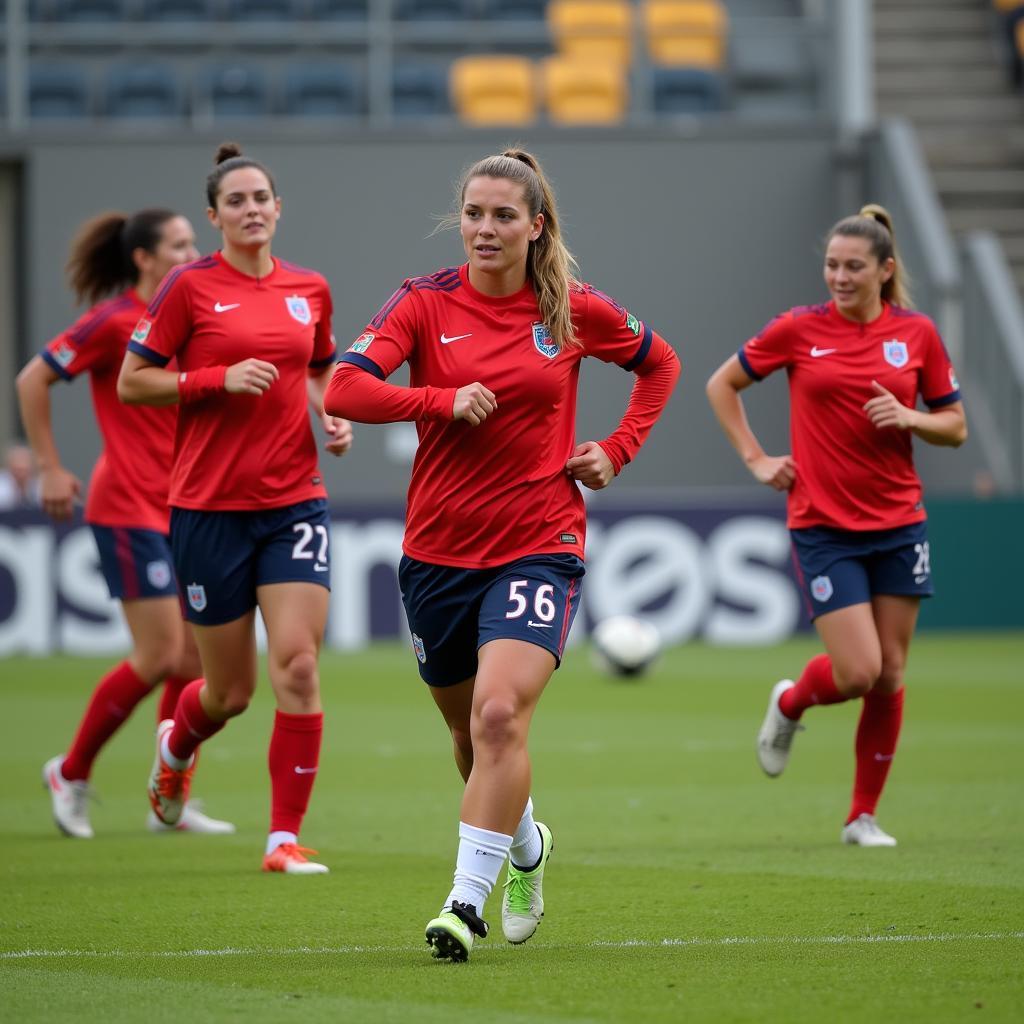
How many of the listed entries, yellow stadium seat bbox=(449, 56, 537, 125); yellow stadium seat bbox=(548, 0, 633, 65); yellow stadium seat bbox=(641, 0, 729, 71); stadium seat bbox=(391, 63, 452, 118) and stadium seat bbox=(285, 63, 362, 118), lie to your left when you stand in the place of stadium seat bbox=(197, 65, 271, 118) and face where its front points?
5

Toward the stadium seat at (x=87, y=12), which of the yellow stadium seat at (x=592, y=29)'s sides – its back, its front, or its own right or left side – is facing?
right

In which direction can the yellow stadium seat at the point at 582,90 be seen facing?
toward the camera

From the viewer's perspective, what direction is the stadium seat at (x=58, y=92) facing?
toward the camera

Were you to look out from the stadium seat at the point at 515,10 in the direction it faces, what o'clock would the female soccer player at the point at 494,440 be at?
The female soccer player is roughly at 12 o'clock from the stadium seat.

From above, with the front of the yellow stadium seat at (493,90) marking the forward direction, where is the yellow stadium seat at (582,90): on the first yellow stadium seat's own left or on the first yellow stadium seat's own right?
on the first yellow stadium seat's own left
